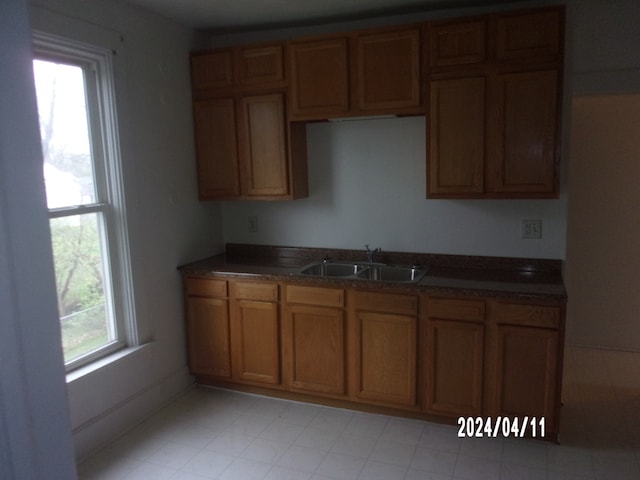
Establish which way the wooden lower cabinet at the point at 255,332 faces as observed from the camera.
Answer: facing the viewer and to the left of the viewer

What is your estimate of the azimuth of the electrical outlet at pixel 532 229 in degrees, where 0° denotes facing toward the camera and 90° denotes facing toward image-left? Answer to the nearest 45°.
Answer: approximately 0°

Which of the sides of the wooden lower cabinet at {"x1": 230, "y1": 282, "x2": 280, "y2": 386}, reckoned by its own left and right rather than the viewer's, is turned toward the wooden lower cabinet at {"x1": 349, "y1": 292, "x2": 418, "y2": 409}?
left

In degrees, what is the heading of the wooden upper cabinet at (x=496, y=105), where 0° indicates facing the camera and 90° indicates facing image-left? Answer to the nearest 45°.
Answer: approximately 0°

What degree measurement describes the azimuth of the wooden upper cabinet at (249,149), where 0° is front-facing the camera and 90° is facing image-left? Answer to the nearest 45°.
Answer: approximately 45°

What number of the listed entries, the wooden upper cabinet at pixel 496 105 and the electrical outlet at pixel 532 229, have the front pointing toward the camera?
2

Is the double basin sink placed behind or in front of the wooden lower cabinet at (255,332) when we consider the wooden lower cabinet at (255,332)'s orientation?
behind

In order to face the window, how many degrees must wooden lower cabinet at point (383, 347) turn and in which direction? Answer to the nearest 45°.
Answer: approximately 90° to its right

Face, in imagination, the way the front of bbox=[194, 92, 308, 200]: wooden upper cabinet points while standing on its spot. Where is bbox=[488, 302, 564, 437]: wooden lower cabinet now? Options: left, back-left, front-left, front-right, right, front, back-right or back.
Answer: left

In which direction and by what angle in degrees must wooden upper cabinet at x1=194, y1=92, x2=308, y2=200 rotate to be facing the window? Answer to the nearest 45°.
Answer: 0° — it already faces it
